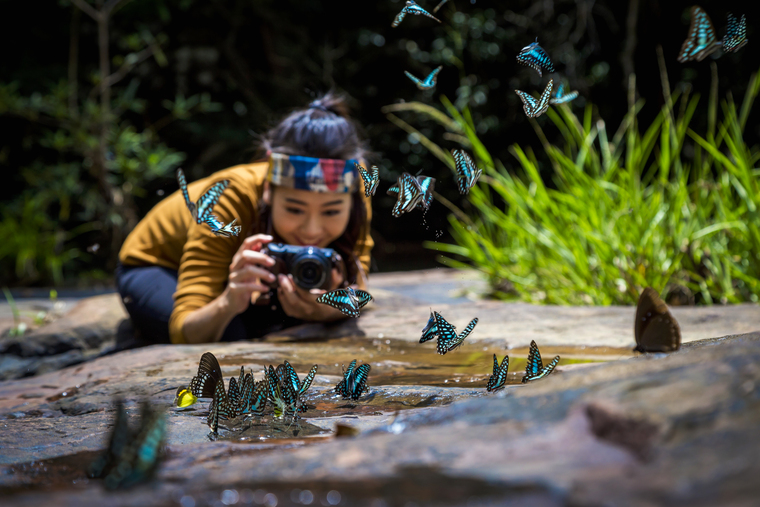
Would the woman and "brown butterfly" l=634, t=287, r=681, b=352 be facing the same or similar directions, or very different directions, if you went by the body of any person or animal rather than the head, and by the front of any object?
very different directions

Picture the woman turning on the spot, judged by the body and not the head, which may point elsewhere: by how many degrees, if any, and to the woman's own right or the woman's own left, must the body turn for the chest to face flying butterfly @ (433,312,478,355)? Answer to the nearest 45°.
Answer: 0° — they already face it

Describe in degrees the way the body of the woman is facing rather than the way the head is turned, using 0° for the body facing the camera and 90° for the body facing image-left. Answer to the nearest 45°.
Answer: approximately 315°

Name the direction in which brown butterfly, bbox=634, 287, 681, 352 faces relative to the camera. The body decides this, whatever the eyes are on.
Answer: to the viewer's left
